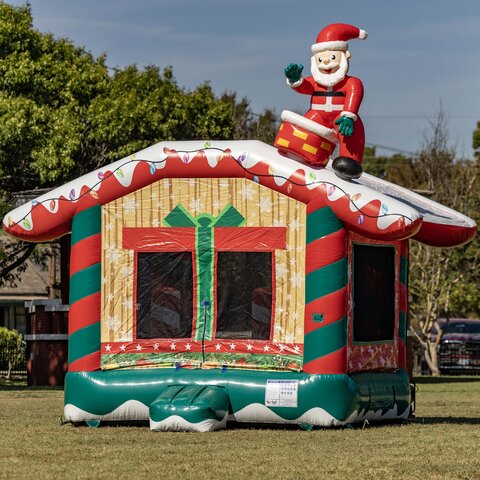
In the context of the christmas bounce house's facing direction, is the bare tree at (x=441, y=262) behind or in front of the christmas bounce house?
behind

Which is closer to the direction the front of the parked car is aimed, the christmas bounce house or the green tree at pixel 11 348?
the christmas bounce house

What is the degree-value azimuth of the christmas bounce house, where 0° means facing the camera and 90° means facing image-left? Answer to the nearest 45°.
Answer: approximately 0°

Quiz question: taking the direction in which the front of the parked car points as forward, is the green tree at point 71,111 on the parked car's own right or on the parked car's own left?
on the parked car's own right

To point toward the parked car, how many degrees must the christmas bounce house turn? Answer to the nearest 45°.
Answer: approximately 180°

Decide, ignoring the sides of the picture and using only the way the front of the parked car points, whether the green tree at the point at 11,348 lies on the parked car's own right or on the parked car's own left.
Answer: on the parked car's own right

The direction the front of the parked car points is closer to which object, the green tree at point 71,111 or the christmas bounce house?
the christmas bounce house

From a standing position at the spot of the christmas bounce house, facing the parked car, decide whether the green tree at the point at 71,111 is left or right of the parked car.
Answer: left

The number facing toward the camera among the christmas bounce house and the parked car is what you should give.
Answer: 2

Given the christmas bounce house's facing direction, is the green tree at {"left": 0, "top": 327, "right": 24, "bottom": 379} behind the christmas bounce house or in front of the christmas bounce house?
behind
